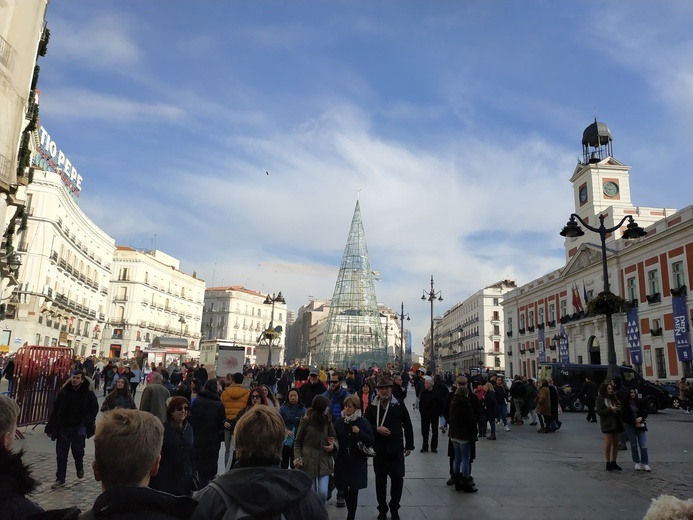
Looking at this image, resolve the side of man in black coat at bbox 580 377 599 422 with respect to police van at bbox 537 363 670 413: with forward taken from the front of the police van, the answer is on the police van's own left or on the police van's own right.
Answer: on the police van's own right

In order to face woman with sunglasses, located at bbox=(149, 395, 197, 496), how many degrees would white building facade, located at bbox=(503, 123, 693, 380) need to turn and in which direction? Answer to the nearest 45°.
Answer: approximately 45° to its left

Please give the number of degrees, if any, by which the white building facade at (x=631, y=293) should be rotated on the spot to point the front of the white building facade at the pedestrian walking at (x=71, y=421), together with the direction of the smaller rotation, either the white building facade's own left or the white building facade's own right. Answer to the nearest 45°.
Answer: approximately 45° to the white building facade's own left

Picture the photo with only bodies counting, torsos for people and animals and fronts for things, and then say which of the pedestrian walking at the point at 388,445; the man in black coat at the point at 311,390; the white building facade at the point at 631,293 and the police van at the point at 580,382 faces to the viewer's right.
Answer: the police van

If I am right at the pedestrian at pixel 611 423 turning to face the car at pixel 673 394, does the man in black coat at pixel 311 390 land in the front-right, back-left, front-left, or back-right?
back-left

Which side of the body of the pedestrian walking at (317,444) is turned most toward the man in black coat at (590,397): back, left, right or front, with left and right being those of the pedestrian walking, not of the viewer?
left

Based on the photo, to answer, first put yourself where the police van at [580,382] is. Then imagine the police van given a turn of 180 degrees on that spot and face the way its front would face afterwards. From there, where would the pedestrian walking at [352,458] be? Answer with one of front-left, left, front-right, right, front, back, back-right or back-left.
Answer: left

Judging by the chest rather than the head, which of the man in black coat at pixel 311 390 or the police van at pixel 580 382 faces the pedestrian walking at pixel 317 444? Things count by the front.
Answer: the man in black coat

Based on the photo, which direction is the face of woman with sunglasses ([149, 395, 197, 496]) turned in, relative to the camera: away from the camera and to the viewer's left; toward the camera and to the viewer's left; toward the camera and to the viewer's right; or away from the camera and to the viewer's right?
toward the camera and to the viewer's right

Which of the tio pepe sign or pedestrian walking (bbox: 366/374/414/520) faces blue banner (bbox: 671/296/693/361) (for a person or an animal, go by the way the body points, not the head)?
the tio pepe sign
